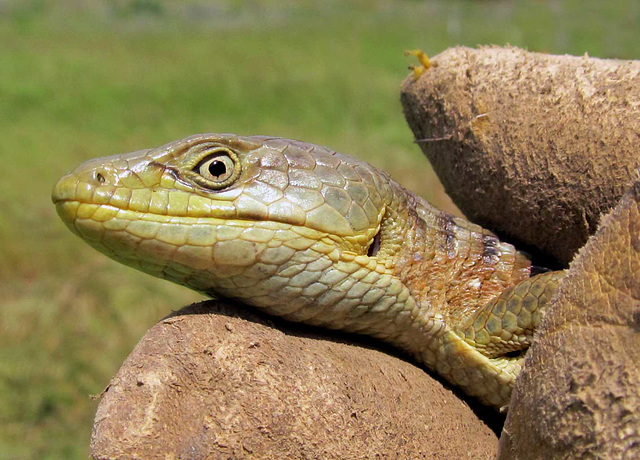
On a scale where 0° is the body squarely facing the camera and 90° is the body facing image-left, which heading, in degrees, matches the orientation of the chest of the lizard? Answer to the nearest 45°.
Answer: approximately 90°
